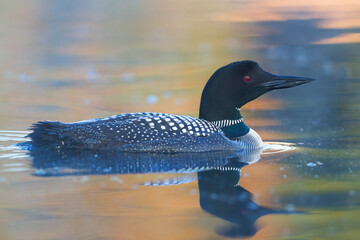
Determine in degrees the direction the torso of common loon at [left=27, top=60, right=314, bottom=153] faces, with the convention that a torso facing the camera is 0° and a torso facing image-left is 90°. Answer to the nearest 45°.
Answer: approximately 270°
